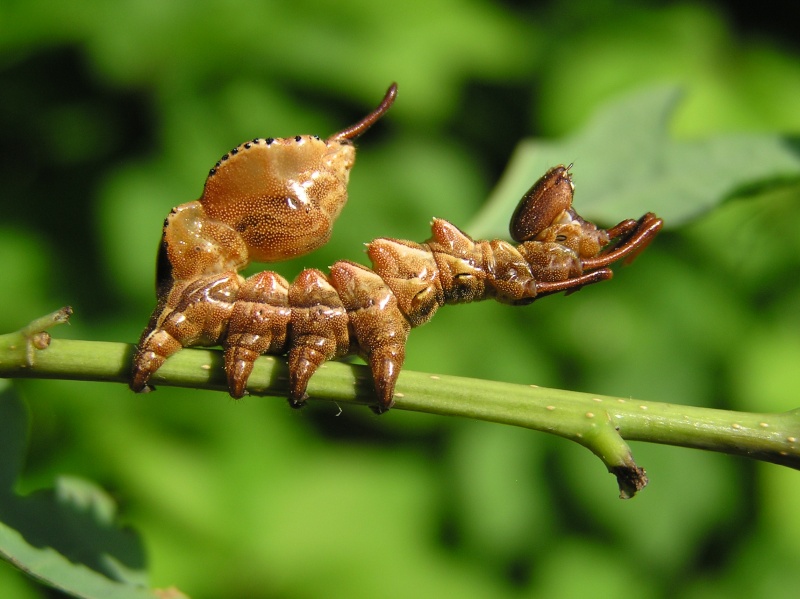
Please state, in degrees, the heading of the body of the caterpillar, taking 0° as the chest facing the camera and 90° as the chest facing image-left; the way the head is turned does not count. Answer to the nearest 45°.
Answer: approximately 270°
